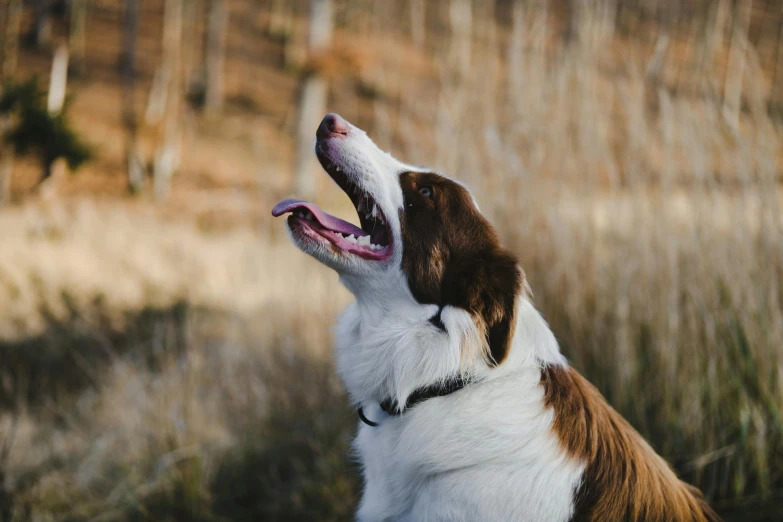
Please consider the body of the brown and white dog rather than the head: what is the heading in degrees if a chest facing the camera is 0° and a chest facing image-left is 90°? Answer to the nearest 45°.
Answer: approximately 90°
